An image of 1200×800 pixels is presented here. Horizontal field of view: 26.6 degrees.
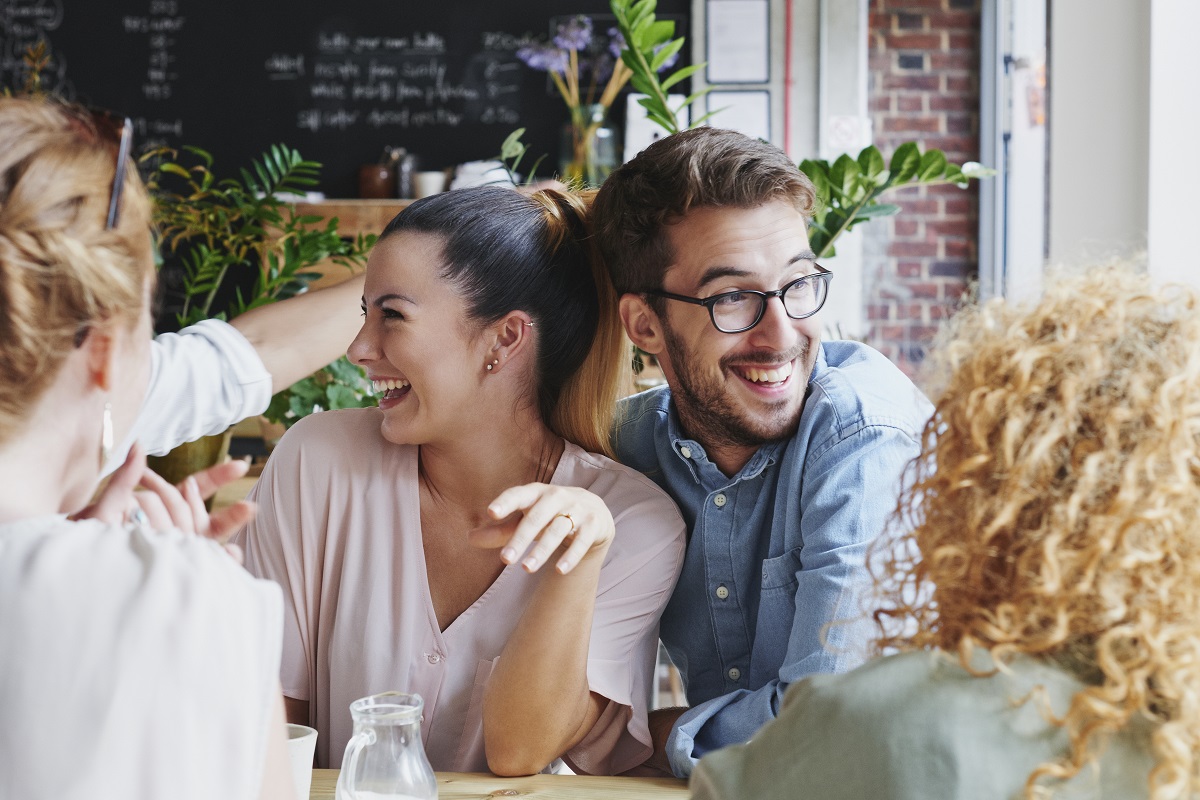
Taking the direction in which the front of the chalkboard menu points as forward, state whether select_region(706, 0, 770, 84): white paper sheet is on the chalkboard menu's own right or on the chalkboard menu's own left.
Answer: on the chalkboard menu's own left

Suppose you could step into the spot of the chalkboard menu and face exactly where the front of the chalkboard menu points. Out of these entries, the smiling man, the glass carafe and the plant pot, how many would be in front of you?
3

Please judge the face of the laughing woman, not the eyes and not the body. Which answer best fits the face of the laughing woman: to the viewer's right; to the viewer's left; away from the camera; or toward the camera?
to the viewer's left

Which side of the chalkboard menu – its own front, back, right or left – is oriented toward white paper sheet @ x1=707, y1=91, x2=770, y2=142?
left

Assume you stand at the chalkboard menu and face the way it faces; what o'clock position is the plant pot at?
The plant pot is roughly at 12 o'clock from the chalkboard menu.

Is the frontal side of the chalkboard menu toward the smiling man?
yes

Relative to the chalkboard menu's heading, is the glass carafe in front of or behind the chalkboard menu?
in front

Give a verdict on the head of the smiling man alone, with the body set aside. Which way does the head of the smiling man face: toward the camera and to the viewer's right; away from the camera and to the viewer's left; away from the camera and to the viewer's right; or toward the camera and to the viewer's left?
toward the camera and to the viewer's right

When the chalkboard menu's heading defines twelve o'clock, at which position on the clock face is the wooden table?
The wooden table is roughly at 12 o'clock from the chalkboard menu.

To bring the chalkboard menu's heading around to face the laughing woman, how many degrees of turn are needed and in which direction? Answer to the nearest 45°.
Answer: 0° — it already faces them

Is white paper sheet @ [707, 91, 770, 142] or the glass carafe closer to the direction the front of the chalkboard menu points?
the glass carafe

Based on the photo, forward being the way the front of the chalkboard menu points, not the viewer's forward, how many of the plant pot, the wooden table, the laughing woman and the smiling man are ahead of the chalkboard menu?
4

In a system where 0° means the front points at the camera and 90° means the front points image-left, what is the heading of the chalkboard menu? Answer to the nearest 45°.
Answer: approximately 0°
